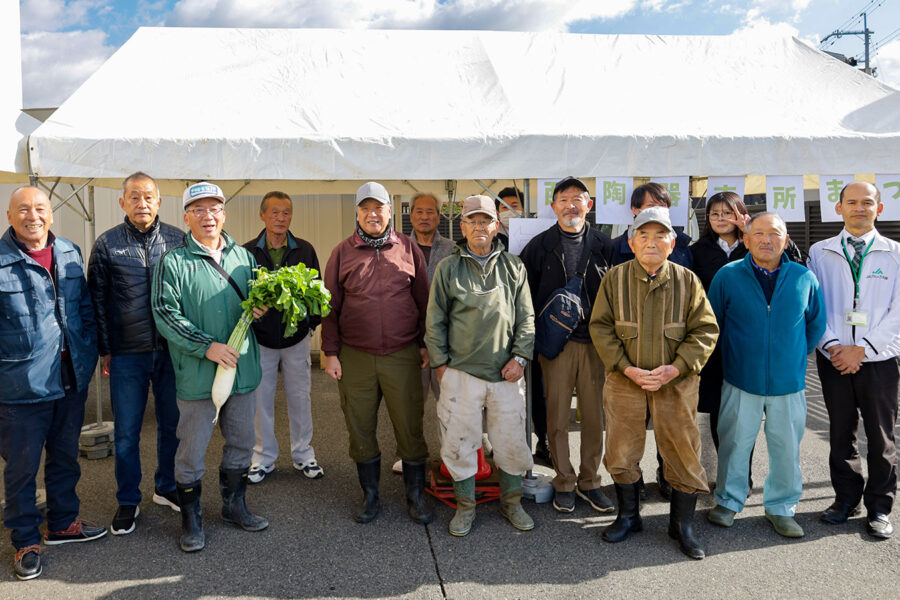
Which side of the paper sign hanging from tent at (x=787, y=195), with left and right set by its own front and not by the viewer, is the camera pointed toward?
front

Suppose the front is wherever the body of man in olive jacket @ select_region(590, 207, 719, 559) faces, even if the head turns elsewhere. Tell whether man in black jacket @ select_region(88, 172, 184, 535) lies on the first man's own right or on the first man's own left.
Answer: on the first man's own right

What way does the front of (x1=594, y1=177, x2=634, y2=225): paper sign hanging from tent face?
toward the camera

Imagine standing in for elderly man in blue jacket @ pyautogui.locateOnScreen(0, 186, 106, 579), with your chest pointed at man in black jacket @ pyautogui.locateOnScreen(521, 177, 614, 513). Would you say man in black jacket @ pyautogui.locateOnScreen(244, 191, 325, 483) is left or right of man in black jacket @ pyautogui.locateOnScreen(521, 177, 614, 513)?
left

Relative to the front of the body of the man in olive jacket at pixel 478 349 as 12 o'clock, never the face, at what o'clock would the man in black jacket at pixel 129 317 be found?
The man in black jacket is roughly at 3 o'clock from the man in olive jacket.

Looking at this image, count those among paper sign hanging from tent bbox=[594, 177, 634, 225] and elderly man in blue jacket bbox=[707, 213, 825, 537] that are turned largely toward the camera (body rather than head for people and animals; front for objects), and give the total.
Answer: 2

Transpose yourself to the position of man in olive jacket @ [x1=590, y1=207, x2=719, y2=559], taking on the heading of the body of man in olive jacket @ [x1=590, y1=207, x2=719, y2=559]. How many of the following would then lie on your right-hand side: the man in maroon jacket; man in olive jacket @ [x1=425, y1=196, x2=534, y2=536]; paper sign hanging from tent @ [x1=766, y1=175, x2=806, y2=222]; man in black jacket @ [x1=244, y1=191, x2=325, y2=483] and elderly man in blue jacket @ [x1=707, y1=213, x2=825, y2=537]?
3

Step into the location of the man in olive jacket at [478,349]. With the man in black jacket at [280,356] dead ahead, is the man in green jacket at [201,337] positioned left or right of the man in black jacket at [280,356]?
left

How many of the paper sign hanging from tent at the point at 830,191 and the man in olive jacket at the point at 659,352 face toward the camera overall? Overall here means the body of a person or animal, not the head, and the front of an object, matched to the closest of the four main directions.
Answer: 2

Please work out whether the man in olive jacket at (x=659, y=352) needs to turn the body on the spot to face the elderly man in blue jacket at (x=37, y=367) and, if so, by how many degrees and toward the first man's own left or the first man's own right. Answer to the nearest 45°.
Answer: approximately 90° to the first man's own right

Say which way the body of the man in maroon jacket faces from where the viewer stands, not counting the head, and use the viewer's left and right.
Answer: facing the viewer

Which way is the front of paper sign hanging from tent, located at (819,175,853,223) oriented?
toward the camera
